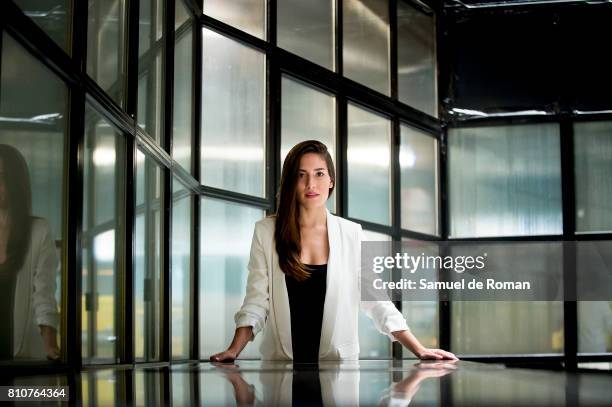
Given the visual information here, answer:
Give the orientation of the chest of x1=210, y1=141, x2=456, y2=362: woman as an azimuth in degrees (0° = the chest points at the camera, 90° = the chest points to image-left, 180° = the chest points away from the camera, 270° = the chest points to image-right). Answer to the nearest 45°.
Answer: approximately 0°

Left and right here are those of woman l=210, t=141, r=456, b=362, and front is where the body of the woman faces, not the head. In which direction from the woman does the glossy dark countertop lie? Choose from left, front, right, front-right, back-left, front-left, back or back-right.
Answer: front
